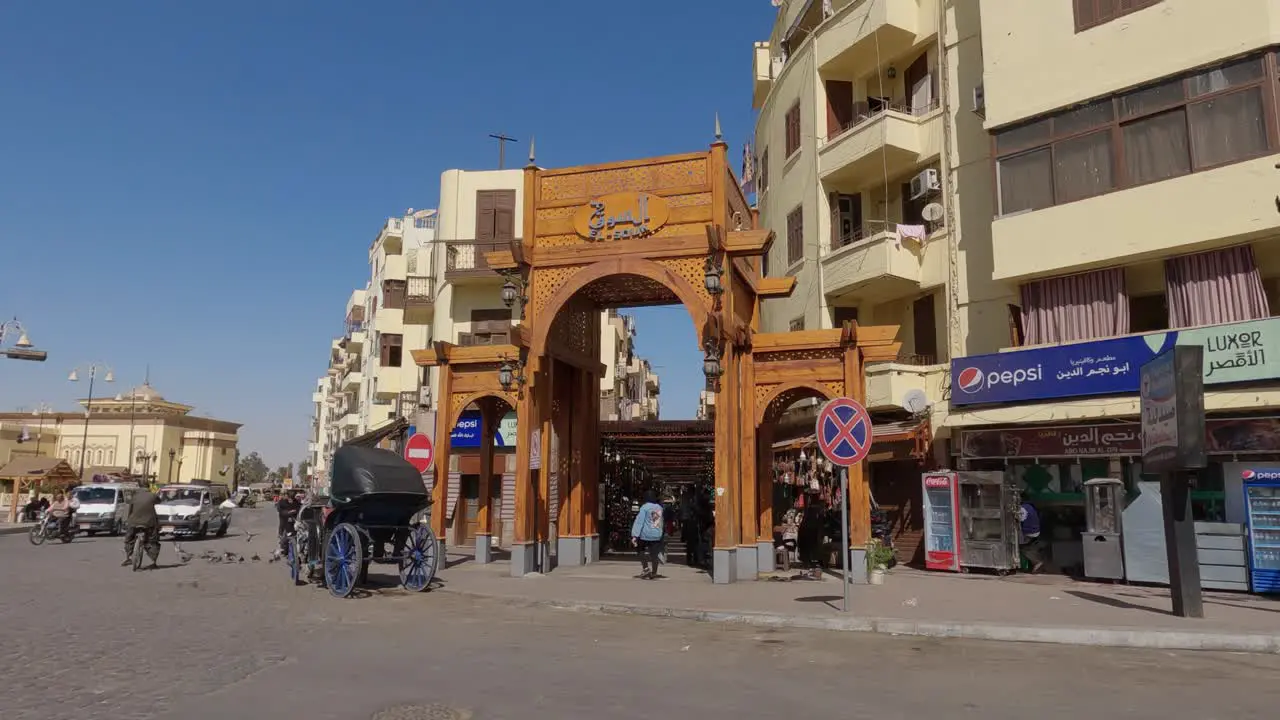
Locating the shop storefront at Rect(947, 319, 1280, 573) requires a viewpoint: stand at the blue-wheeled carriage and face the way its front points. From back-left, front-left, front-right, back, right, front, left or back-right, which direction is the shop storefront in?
back-right

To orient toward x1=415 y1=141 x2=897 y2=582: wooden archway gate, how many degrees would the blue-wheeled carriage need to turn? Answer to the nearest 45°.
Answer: approximately 135° to its right

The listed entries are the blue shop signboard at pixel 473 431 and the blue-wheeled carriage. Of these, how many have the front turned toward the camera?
1

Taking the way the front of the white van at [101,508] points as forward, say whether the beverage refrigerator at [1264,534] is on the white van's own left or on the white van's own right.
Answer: on the white van's own left

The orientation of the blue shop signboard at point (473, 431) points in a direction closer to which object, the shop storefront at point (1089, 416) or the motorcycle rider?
the shop storefront

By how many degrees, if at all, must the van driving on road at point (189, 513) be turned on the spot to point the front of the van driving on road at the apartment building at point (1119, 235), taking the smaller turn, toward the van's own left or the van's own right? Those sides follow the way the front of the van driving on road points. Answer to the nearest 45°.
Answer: approximately 90° to the van's own left

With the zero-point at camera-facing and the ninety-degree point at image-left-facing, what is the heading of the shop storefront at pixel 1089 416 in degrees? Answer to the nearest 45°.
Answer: approximately 45°

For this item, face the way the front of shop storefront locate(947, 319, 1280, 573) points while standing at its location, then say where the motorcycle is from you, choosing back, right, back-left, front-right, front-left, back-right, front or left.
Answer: front-right

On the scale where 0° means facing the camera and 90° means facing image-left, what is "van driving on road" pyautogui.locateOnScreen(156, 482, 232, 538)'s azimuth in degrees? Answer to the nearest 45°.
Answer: approximately 45°

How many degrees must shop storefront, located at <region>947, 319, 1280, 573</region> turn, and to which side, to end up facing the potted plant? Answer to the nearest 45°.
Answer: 0° — it already faces it

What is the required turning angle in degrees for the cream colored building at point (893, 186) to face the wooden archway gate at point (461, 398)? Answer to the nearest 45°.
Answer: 0° — it already faces it

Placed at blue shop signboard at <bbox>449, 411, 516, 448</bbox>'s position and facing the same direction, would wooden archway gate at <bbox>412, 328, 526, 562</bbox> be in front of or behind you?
in front

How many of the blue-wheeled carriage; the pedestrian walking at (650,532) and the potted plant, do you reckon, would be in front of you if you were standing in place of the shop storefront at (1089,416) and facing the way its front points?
3

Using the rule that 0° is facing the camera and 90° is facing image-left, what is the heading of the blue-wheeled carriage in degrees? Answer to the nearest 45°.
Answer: approximately 135°
